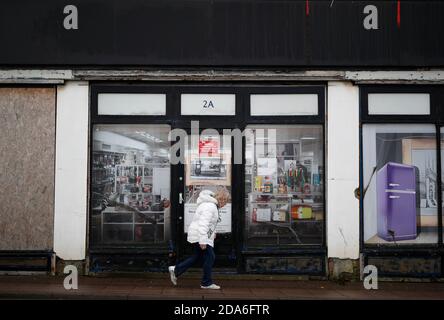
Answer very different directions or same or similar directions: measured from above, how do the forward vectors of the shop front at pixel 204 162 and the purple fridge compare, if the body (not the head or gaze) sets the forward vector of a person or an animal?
same or similar directions

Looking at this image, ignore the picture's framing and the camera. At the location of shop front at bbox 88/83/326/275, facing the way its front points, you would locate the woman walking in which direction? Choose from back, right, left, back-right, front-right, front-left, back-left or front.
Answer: front

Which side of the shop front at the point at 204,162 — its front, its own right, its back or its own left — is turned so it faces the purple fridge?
left

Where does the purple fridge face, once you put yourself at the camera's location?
facing the viewer and to the right of the viewer

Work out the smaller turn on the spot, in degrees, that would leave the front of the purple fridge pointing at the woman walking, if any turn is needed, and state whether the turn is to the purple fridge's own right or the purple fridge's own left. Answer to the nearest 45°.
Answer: approximately 90° to the purple fridge's own right

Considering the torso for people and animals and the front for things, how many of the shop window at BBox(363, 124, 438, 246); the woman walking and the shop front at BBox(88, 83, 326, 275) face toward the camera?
2

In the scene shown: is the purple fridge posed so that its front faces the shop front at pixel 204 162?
no

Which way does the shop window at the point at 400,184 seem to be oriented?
toward the camera

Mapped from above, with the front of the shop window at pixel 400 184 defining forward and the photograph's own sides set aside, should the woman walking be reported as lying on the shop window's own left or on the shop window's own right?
on the shop window's own right

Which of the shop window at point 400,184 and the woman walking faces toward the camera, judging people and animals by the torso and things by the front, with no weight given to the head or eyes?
the shop window

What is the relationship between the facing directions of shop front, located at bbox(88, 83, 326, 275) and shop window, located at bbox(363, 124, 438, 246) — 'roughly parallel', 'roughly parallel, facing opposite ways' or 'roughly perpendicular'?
roughly parallel
